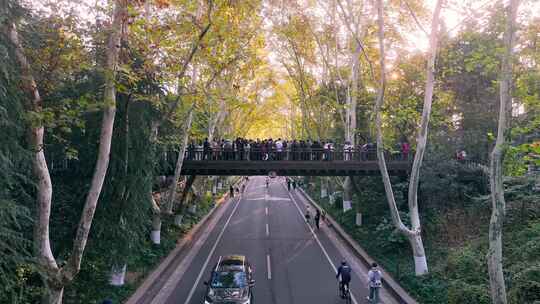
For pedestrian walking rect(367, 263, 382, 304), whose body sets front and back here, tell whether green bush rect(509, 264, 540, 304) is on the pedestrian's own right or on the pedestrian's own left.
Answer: on the pedestrian's own right

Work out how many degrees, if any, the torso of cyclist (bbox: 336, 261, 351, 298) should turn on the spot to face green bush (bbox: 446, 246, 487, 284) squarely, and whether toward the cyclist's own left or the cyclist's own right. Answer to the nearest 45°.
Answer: approximately 90° to the cyclist's own right

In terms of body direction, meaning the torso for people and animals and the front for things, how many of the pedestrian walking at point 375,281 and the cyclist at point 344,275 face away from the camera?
2

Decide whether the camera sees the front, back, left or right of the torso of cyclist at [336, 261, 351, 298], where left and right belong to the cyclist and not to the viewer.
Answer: back

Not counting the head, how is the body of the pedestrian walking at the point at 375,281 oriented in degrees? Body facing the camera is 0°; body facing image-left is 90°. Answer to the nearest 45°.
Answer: approximately 180°

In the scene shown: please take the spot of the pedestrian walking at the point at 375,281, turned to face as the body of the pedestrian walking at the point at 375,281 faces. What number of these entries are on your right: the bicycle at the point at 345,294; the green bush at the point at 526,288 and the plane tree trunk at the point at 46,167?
1

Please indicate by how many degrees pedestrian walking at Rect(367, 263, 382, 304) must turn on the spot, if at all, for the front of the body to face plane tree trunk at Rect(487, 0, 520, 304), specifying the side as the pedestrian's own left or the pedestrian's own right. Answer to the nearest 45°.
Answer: approximately 135° to the pedestrian's own right

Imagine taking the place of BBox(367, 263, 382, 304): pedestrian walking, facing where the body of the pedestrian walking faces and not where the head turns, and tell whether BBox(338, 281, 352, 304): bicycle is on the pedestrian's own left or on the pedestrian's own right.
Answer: on the pedestrian's own left
